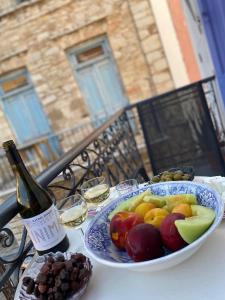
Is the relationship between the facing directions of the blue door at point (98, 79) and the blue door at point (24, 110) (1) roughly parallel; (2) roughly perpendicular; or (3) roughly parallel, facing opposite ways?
roughly parallel

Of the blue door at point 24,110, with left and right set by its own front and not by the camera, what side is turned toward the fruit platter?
front

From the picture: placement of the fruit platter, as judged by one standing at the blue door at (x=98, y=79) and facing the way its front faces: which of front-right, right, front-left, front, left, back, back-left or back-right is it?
front

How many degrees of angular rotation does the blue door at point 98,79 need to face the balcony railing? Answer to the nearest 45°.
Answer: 0° — it already faces it

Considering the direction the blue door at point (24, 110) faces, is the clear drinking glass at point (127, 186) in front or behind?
in front

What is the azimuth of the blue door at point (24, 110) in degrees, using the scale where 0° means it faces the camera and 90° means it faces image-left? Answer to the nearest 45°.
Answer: approximately 0°

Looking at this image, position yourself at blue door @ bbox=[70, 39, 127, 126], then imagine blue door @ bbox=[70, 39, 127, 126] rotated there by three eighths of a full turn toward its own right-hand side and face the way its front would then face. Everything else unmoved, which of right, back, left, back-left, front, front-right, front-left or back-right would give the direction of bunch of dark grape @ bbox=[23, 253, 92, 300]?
back-left

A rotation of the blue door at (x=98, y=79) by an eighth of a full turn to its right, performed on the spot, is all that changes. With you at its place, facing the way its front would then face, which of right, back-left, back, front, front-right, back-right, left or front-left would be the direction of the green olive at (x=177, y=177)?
front-left

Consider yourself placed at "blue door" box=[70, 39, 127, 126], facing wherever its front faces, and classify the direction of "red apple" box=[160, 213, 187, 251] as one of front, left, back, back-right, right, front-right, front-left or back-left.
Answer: front

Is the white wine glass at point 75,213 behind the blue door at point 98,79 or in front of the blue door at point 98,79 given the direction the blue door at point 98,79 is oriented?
in front

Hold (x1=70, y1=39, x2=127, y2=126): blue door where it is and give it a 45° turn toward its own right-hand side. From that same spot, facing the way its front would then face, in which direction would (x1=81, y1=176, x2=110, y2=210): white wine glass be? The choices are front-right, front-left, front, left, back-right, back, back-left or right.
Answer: front-left

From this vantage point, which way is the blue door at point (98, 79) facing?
toward the camera

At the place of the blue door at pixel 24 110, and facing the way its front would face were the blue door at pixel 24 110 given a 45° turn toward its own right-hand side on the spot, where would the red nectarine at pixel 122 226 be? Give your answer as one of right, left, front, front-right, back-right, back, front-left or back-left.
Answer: front-left

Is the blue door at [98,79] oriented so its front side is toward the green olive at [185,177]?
yes

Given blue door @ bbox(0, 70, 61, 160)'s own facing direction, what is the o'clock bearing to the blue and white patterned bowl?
The blue and white patterned bowl is roughly at 12 o'clock from the blue door.

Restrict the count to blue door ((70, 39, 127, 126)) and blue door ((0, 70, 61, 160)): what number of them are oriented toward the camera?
2
